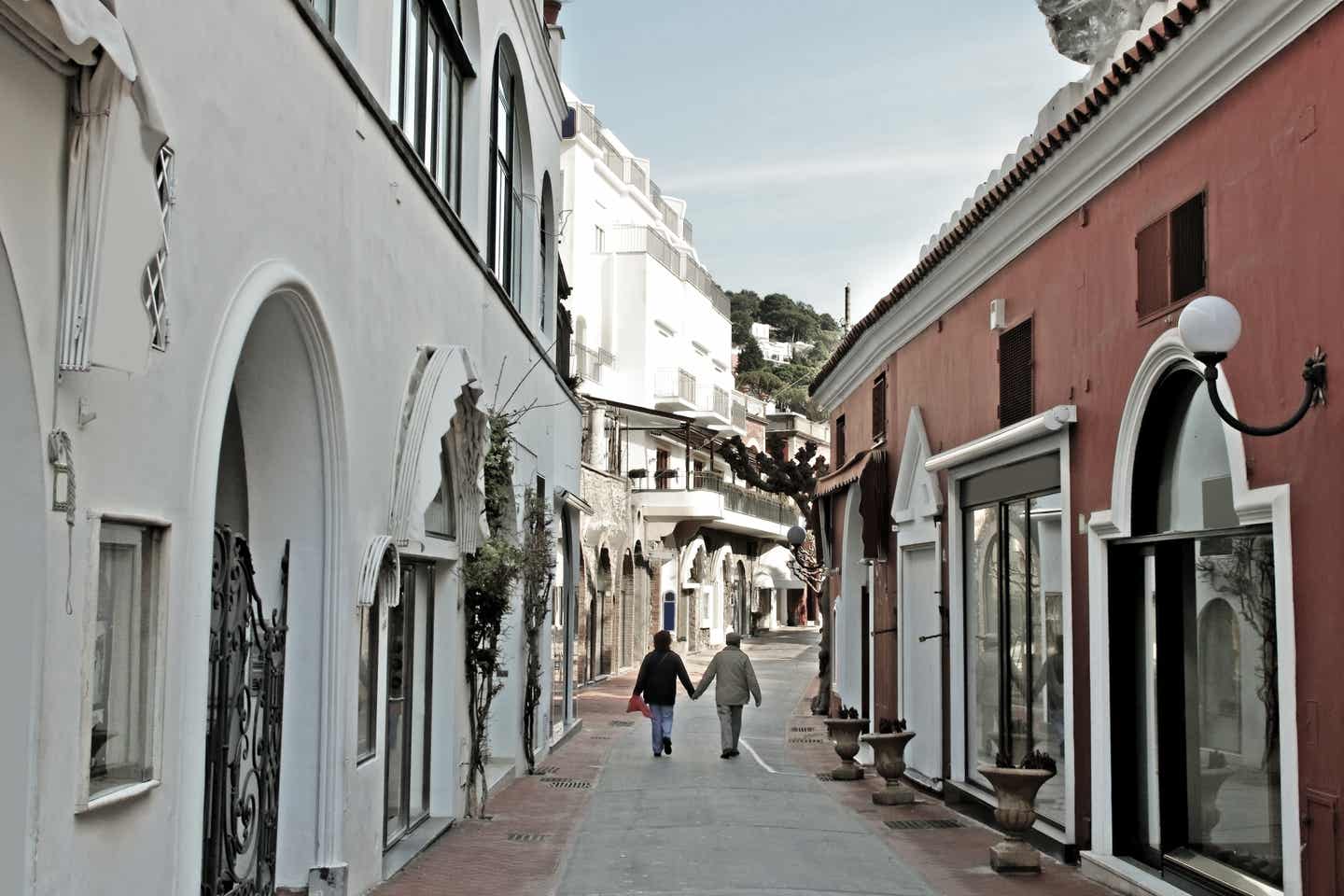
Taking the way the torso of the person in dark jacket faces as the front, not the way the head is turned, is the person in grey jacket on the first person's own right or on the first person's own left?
on the first person's own right

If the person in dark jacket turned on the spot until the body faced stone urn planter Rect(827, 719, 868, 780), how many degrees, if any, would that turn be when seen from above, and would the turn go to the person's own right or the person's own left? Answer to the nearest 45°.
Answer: approximately 135° to the person's own right

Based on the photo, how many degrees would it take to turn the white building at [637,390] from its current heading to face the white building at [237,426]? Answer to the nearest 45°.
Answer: approximately 45° to its right

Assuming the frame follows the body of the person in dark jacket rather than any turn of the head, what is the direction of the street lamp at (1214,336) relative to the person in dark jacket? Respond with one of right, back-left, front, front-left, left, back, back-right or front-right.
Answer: back

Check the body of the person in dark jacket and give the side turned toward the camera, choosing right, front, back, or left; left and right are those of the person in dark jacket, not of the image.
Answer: back

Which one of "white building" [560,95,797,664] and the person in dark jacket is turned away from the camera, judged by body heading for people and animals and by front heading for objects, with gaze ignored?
the person in dark jacket

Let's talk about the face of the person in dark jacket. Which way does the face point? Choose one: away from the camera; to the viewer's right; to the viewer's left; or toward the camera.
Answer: away from the camera

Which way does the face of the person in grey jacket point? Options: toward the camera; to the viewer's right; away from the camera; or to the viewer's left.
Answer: away from the camera

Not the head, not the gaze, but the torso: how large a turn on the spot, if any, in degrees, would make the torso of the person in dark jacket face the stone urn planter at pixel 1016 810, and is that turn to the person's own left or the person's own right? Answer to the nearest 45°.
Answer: approximately 180°

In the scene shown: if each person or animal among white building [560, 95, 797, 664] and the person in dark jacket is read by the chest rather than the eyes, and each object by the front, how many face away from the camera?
1

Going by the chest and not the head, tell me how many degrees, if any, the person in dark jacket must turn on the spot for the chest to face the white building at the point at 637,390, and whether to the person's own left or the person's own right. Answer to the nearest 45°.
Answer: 0° — they already face it
